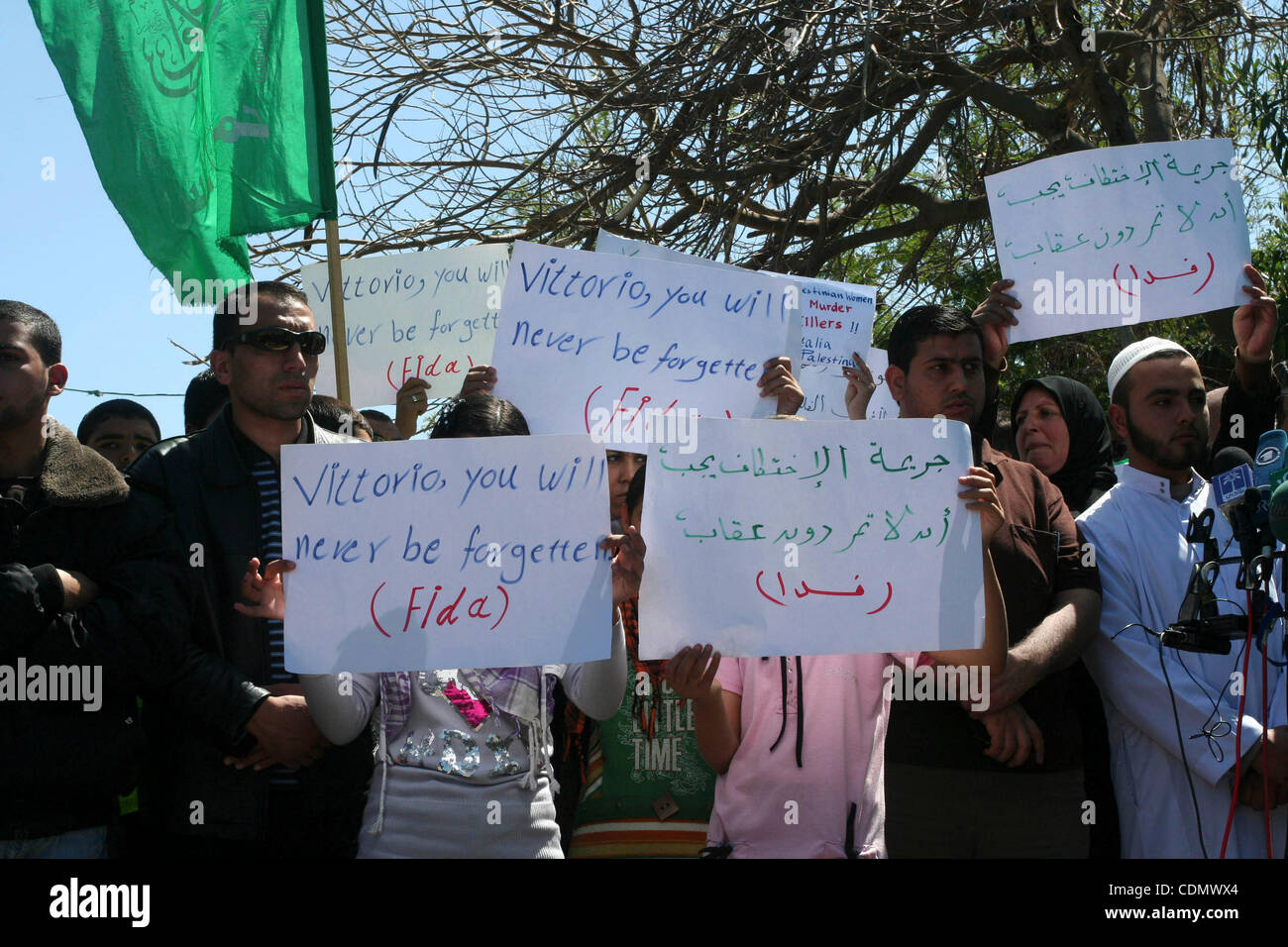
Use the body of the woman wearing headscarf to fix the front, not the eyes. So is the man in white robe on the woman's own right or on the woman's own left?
on the woman's own left

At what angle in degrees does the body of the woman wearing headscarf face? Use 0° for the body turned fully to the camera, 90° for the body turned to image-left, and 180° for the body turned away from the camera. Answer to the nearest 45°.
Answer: approximately 45°

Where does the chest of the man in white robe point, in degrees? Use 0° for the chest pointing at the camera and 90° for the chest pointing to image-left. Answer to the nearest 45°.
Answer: approximately 315°

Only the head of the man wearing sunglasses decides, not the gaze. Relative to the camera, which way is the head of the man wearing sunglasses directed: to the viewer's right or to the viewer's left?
to the viewer's right

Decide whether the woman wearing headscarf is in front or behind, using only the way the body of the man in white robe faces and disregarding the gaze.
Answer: behind

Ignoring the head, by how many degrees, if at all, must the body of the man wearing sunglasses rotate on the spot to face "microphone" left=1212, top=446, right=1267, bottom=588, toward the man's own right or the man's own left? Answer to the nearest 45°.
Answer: approximately 45° to the man's own left

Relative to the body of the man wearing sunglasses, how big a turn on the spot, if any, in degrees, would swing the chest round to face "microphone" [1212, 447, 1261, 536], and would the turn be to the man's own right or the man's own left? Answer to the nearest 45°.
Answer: approximately 45° to the man's own left

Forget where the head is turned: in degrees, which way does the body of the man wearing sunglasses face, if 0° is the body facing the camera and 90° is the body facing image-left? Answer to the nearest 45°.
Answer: approximately 315°
